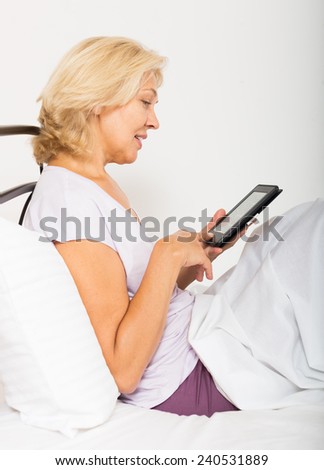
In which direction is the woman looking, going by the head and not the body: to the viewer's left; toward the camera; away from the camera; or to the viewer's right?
to the viewer's right

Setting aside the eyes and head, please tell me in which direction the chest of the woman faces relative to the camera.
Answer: to the viewer's right
